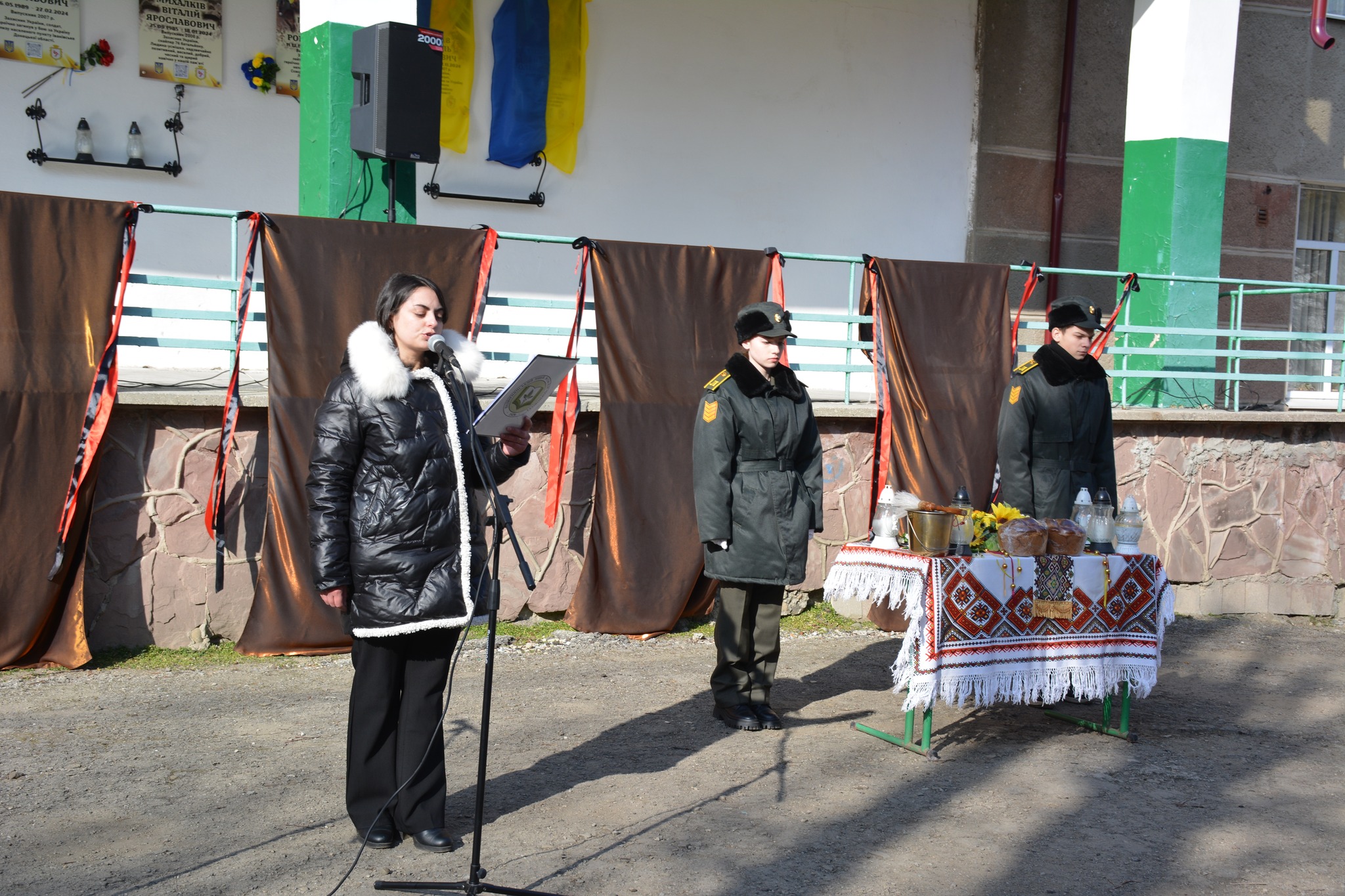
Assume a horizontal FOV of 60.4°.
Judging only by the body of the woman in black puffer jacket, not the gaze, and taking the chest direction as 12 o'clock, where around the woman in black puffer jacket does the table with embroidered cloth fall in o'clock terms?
The table with embroidered cloth is roughly at 10 o'clock from the woman in black puffer jacket.

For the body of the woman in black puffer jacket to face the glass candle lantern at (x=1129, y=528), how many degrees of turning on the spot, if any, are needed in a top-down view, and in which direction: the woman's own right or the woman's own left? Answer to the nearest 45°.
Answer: approximately 45° to the woman's own left

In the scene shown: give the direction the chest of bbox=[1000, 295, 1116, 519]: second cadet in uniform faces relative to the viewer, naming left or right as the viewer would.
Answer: facing the viewer and to the right of the viewer

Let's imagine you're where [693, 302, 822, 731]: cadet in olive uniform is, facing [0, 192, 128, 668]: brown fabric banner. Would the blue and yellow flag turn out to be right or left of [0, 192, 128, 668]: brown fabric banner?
right

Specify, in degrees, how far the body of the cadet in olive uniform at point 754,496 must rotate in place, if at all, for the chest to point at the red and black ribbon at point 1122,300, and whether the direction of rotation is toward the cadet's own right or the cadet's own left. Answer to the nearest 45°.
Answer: approximately 90° to the cadet's own left

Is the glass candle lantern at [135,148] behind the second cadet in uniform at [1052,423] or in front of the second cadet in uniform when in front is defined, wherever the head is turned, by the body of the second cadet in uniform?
behind

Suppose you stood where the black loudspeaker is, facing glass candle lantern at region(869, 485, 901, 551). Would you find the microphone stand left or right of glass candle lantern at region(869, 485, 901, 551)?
right

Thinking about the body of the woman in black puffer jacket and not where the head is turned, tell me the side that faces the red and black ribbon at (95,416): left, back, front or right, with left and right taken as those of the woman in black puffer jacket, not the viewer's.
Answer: back

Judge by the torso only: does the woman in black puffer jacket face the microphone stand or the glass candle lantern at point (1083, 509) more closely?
the microphone stand

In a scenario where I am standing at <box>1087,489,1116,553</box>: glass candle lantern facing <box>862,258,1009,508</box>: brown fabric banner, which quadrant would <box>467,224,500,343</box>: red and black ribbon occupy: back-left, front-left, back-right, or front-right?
front-left

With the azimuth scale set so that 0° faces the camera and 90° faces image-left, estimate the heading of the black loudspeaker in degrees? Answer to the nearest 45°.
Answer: approximately 315°

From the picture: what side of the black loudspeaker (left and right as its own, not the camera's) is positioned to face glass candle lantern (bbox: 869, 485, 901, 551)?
front
